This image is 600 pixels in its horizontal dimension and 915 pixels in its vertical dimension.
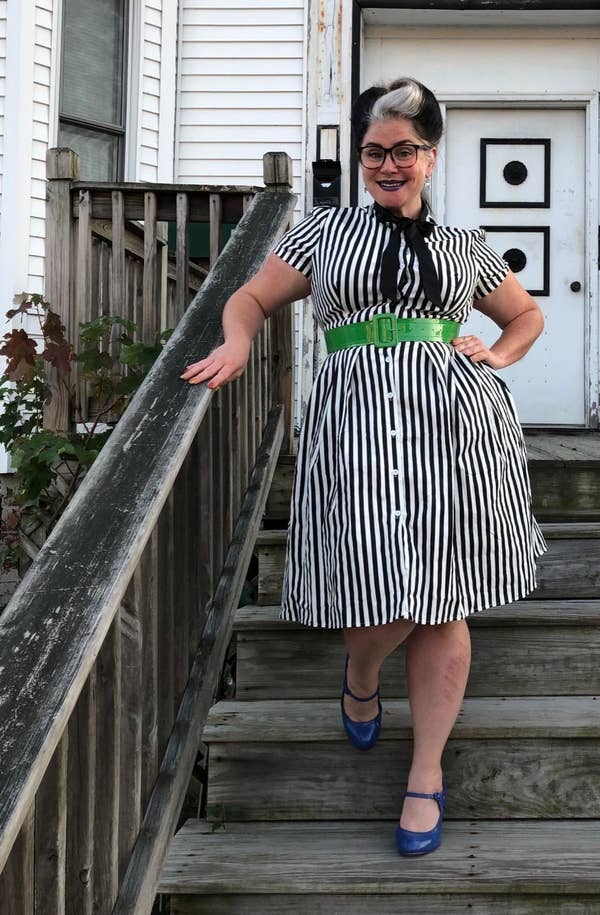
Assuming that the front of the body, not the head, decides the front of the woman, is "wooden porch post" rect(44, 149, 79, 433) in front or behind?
behind

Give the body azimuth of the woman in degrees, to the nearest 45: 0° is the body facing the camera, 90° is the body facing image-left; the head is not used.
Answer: approximately 0°

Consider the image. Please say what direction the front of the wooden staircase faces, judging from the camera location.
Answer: facing the viewer

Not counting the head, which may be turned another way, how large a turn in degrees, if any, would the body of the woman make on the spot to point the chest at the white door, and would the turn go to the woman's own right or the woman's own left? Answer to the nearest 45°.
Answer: approximately 180°

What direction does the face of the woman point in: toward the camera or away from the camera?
toward the camera

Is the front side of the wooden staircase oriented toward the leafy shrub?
no
